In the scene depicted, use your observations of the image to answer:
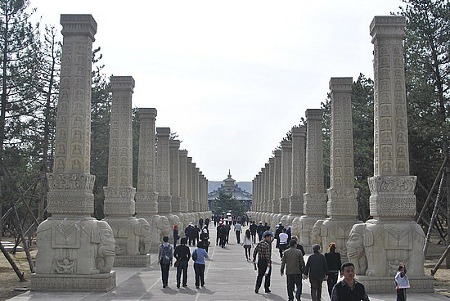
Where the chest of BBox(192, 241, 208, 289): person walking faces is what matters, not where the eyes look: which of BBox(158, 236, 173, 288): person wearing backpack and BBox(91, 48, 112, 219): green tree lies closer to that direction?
the green tree

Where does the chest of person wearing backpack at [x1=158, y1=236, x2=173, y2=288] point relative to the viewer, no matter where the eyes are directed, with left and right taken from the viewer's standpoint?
facing away from the viewer

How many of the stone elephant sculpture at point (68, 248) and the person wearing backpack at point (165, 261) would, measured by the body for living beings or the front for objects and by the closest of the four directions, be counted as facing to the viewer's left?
0

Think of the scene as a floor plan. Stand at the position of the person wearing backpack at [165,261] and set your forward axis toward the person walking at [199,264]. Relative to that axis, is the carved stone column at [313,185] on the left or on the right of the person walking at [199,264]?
left

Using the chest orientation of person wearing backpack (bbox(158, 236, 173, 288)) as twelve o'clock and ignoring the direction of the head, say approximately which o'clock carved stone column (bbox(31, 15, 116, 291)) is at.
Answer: The carved stone column is roughly at 8 o'clock from the person wearing backpack.
